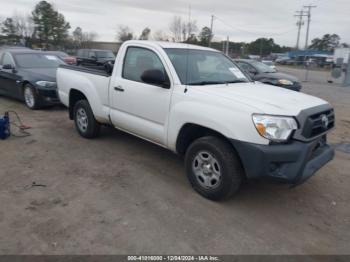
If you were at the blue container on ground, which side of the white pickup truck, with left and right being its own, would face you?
back

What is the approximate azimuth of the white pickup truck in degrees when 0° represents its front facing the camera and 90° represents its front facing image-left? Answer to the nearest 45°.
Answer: approximately 315°
